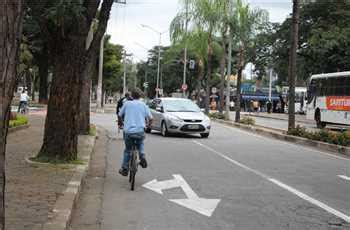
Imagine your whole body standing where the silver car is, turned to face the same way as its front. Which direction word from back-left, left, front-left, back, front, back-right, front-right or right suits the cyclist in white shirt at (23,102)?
back

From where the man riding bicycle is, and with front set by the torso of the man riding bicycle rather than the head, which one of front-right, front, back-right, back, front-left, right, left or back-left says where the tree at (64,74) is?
front-left

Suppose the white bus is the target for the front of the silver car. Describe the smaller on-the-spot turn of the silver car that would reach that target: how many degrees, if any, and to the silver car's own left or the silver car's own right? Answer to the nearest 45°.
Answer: approximately 90° to the silver car's own left

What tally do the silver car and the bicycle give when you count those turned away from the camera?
1

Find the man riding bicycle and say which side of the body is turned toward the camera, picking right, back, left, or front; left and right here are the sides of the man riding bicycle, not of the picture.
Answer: back

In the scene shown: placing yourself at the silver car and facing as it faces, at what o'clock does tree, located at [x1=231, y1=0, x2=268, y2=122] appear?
The tree is roughly at 8 o'clock from the silver car.

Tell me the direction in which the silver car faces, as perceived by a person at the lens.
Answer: facing the viewer and to the right of the viewer

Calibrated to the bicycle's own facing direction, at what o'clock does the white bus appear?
The white bus is roughly at 1 o'clock from the bicycle.

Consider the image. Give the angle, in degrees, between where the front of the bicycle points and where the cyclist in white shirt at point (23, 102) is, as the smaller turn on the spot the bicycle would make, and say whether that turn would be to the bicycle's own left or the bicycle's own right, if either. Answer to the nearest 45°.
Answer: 0° — it already faces them

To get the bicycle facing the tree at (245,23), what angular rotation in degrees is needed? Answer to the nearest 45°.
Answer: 0° — it already faces it

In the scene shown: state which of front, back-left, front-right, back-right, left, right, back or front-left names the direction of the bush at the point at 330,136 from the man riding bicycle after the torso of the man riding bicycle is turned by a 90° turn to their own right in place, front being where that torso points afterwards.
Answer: front-left

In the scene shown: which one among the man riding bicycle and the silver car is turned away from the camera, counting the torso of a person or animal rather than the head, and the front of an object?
the man riding bicycle

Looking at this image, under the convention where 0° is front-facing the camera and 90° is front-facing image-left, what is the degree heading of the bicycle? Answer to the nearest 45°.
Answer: approximately 180°
